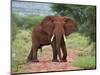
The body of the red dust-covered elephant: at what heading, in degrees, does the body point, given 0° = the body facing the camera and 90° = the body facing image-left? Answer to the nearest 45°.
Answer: approximately 315°
